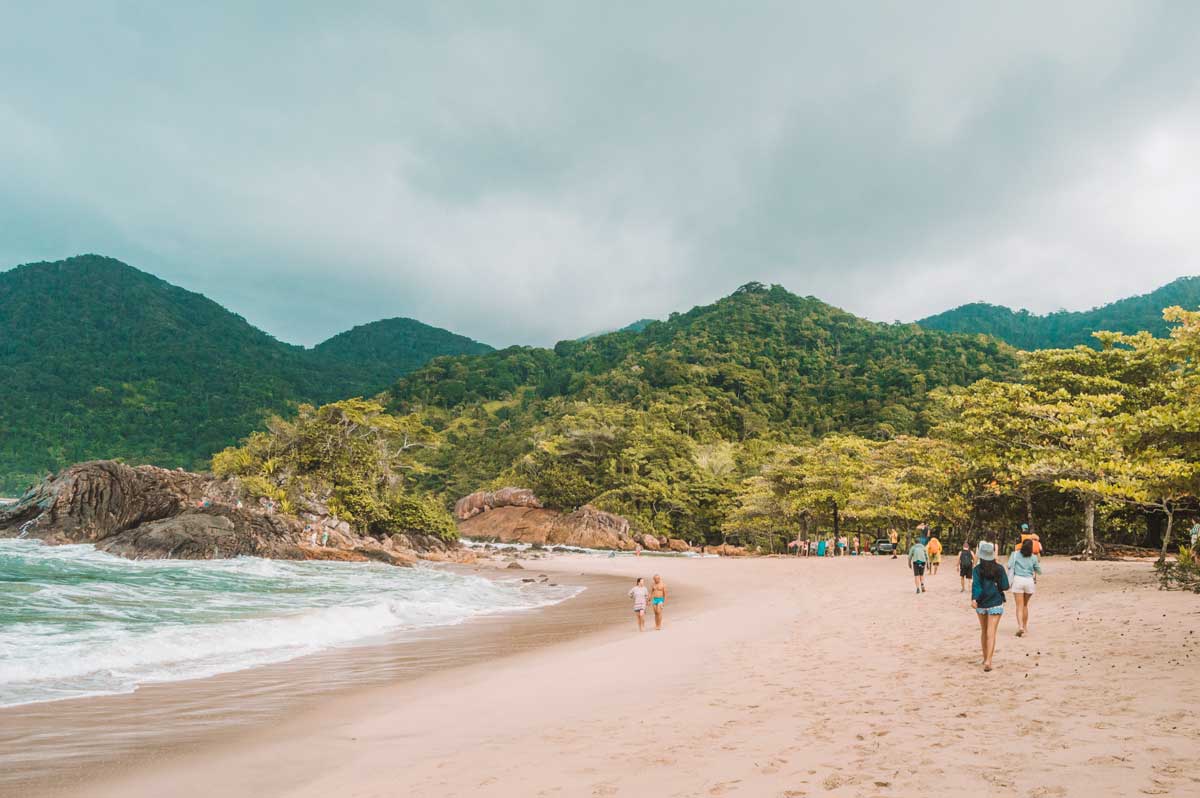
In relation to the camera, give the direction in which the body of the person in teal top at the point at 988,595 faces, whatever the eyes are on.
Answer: away from the camera

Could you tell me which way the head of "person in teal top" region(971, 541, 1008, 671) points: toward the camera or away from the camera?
away from the camera

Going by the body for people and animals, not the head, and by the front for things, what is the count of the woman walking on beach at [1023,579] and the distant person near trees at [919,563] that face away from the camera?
2

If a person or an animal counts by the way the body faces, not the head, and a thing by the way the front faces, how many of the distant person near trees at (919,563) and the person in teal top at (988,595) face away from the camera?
2

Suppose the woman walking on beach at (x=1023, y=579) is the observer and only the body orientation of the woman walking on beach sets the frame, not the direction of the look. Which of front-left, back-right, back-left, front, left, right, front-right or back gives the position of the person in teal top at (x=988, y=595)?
back

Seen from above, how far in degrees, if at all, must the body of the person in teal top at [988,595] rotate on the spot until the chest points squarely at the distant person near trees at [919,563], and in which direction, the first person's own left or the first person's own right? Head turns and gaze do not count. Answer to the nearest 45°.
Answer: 0° — they already face them

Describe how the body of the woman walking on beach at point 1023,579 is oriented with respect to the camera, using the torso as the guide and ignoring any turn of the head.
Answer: away from the camera

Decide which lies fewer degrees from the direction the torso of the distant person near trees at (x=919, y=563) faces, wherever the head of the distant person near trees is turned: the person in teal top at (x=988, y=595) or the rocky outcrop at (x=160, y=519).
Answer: the rocky outcrop

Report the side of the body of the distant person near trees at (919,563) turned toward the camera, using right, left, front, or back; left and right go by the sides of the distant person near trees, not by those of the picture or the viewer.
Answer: back

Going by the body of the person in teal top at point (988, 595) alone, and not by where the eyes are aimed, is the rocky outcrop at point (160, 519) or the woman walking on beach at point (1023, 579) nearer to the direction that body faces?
the woman walking on beach
